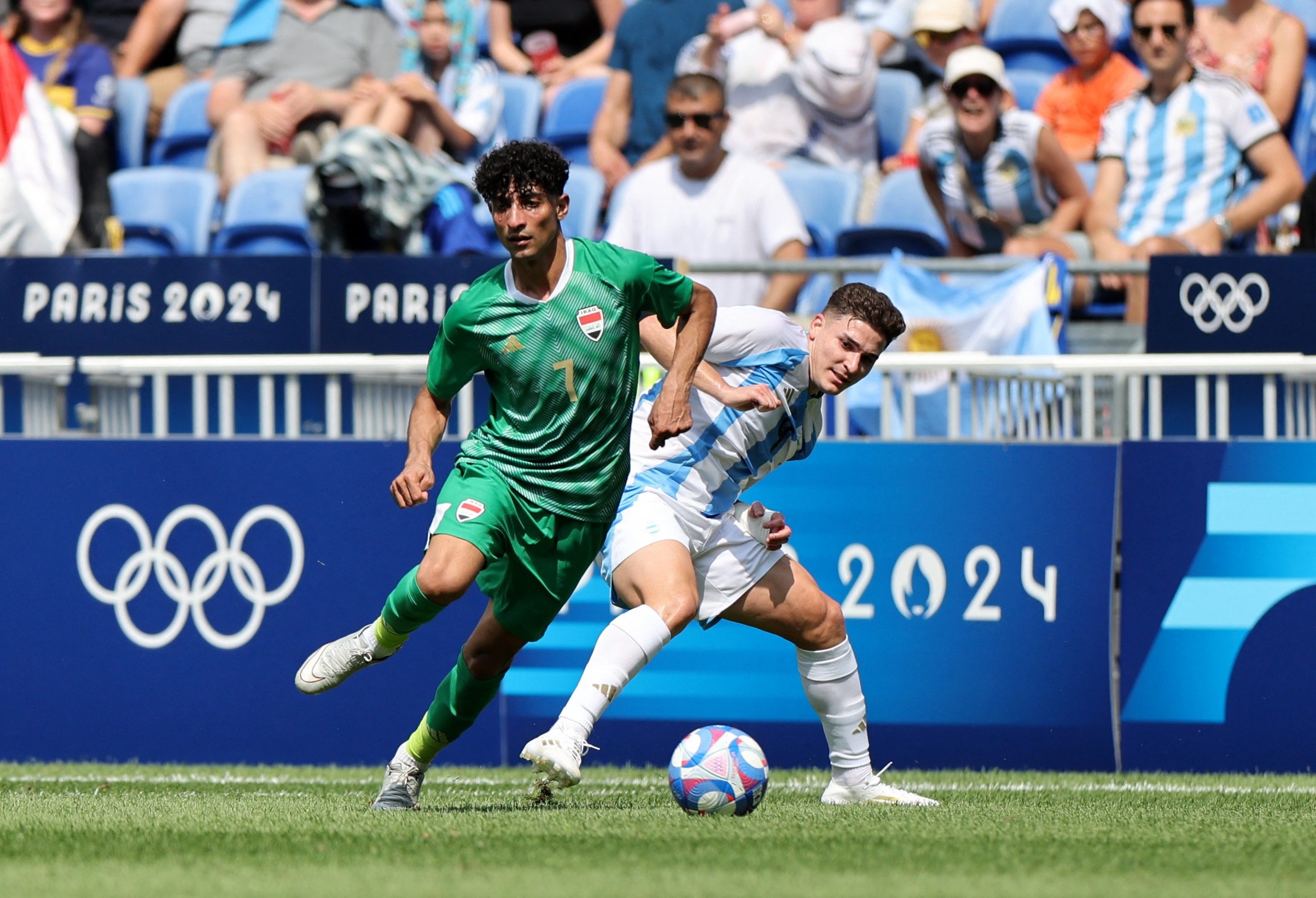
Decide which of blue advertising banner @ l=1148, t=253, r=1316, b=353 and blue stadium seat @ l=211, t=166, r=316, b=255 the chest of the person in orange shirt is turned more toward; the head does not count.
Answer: the blue advertising banner

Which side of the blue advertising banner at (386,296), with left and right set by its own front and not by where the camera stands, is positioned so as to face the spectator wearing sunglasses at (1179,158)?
left

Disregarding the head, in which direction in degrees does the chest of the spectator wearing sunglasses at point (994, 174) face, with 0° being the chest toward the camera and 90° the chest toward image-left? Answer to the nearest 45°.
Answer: approximately 0°

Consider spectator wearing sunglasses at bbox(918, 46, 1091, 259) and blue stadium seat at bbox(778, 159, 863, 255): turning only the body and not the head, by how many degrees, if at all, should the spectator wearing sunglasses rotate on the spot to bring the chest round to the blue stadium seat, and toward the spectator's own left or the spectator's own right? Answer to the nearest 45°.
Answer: approximately 135° to the spectator's own right

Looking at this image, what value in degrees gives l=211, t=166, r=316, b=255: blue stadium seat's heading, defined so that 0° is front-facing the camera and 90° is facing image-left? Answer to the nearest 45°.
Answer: approximately 0°

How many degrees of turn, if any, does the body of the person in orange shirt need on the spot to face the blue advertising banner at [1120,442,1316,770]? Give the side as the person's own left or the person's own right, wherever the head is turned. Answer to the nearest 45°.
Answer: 0° — they already face it

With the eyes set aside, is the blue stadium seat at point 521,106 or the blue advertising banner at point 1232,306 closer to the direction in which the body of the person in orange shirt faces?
the blue advertising banner
